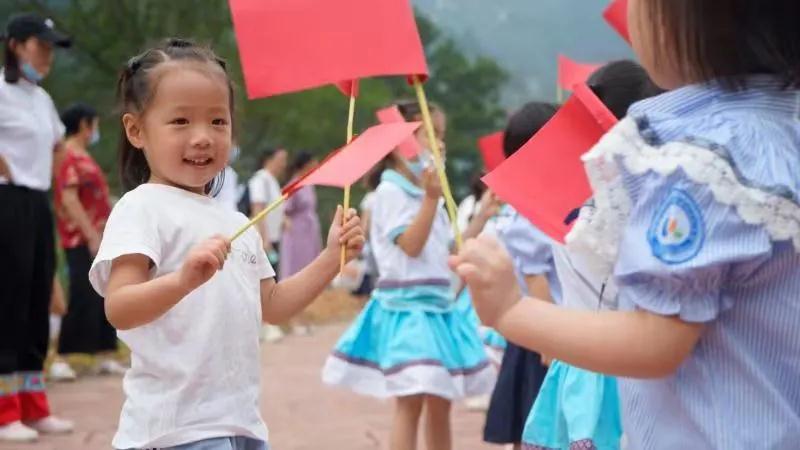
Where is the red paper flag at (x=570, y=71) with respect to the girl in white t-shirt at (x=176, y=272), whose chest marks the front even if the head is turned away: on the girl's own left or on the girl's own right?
on the girl's own left

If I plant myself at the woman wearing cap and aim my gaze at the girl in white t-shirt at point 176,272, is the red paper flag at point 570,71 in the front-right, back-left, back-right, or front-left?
front-left

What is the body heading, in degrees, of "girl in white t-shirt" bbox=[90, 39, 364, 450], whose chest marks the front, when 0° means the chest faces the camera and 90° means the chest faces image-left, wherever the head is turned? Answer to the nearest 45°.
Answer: approximately 315°

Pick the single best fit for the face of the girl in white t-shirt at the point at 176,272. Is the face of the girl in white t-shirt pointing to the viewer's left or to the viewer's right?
to the viewer's right

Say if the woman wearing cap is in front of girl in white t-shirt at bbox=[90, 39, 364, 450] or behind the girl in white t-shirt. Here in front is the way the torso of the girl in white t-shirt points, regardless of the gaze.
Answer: behind

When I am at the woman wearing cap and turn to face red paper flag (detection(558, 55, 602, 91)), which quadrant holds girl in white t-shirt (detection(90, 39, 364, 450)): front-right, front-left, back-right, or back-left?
front-right
